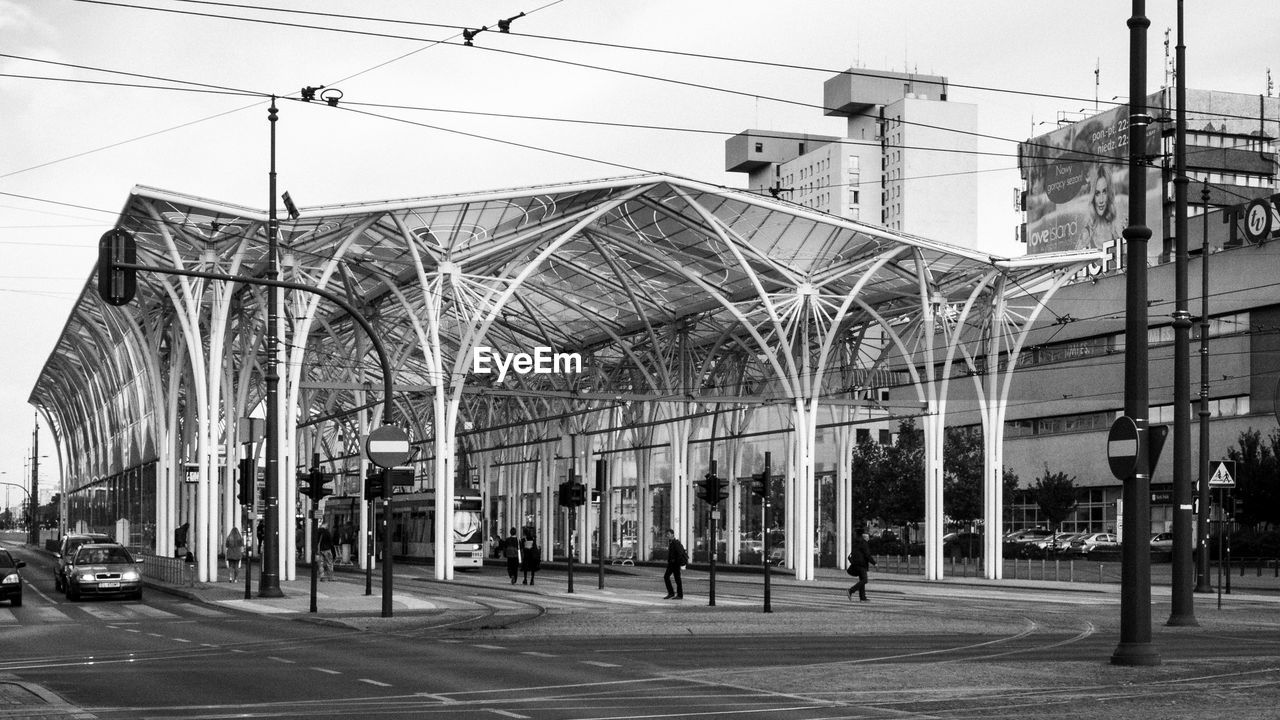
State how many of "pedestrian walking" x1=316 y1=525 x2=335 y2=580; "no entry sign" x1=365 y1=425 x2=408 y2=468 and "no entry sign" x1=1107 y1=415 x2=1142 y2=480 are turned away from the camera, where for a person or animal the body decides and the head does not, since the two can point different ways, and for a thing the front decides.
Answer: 1

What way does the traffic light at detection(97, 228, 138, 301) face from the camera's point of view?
away from the camera

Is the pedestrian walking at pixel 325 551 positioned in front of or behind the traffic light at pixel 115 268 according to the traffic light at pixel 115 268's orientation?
in front

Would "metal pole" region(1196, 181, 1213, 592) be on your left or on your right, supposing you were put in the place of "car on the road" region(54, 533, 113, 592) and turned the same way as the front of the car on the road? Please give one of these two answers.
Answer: on your left

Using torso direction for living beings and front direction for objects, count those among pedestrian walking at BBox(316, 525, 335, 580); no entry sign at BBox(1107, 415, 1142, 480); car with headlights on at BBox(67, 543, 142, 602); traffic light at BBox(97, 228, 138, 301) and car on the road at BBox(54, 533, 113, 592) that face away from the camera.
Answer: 2

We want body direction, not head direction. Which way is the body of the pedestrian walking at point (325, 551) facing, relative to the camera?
away from the camera
